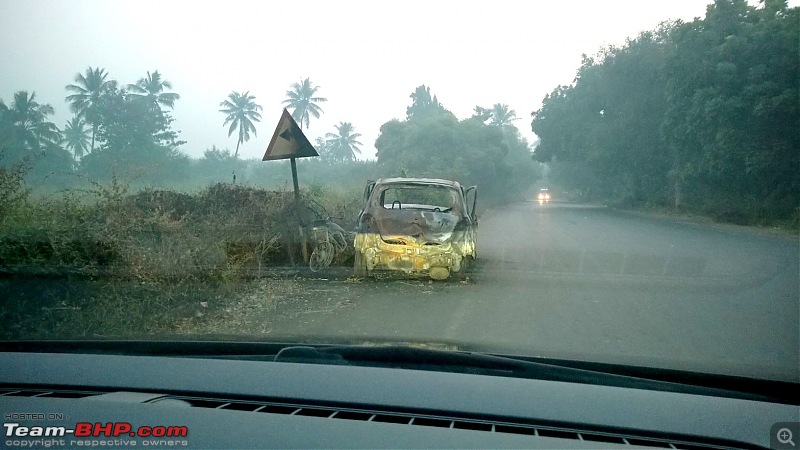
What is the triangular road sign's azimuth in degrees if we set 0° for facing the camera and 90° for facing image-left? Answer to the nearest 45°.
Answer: approximately 0°

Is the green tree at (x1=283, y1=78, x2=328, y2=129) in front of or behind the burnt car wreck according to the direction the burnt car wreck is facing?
in front

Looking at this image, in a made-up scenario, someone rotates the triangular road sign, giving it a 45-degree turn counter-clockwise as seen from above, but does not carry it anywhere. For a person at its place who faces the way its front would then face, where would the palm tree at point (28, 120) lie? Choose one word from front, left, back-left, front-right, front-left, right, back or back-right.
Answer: back

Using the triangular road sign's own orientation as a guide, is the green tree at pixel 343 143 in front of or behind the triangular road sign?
behind

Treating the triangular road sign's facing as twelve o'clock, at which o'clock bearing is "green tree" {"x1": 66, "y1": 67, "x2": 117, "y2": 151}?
The green tree is roughly at 5 o'clock from the triangular road sign.

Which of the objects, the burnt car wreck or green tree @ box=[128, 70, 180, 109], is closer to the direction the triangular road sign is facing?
the burnt car wreck

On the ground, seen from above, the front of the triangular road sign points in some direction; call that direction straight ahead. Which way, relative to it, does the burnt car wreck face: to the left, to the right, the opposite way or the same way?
the opposite way

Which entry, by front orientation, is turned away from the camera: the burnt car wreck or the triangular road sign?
the burnt car wreck

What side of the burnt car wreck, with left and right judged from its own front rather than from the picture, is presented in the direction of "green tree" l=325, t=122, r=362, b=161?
front

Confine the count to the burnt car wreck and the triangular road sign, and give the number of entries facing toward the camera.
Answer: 1

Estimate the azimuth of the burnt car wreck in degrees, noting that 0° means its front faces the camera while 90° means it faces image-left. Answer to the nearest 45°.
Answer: approximately 180°

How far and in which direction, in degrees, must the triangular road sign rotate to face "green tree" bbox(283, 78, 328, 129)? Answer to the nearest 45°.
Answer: approximately 180°

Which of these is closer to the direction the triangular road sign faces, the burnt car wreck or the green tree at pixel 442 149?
the burnt car wreck

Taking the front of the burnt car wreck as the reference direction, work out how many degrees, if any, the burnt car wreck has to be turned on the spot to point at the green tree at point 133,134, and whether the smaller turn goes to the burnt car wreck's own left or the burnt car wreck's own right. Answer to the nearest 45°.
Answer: approximately 45° to the burnt car wreck's own left

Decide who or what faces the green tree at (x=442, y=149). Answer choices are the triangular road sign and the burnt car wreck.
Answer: the burnt car wreck

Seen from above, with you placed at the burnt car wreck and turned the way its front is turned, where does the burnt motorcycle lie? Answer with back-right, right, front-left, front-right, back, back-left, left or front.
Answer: front-left
